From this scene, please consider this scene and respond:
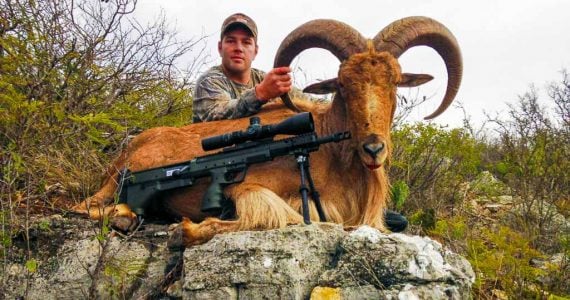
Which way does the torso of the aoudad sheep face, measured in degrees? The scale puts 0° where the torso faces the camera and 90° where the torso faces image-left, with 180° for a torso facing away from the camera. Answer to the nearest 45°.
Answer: approximately 315°
